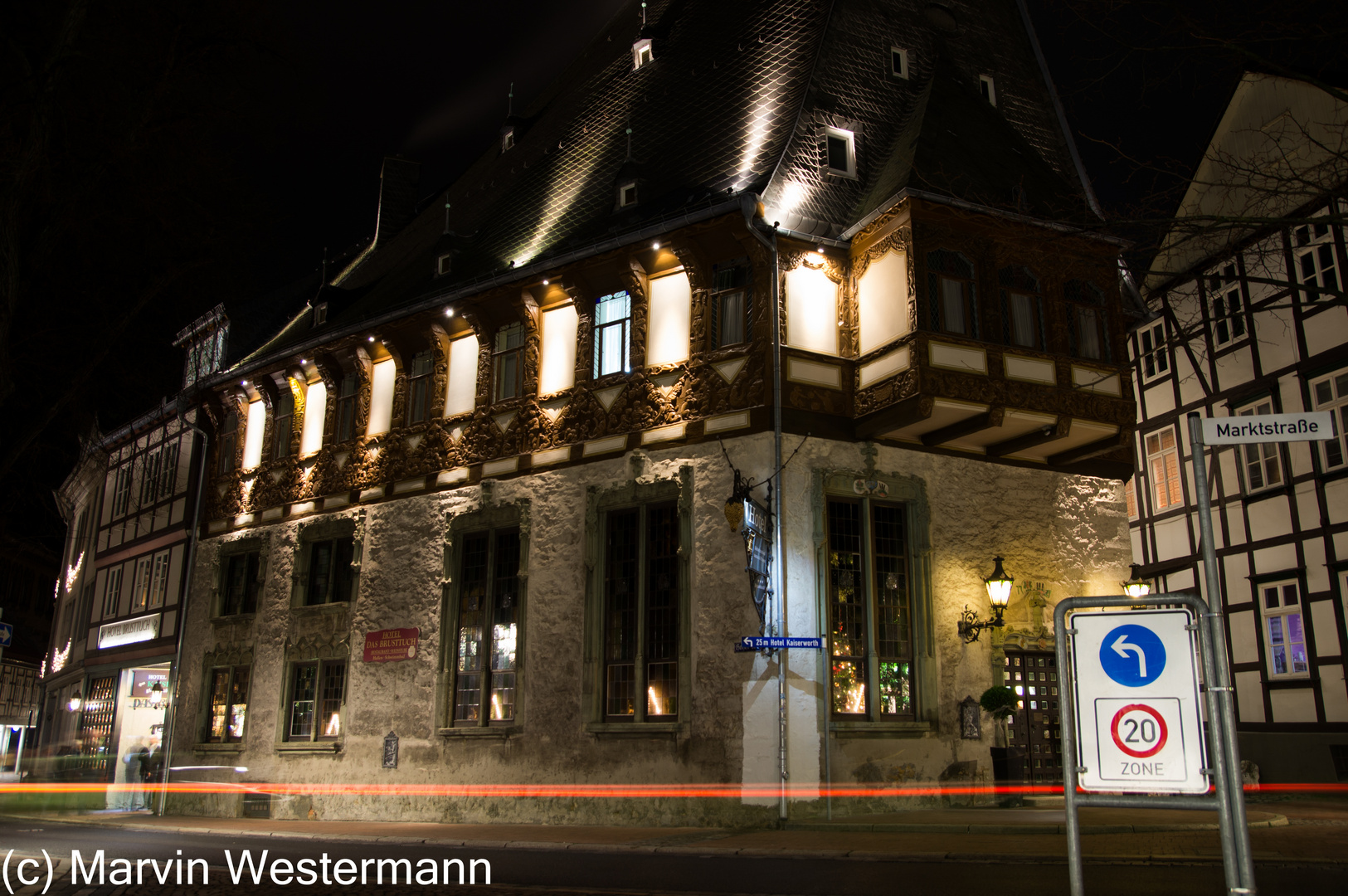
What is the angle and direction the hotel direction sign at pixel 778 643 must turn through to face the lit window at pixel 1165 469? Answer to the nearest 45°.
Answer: approximately 135° to its left

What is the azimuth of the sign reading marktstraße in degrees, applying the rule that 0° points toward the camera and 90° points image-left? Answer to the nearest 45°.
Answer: approximately 0°

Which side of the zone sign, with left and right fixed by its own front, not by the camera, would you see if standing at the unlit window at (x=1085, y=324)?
back

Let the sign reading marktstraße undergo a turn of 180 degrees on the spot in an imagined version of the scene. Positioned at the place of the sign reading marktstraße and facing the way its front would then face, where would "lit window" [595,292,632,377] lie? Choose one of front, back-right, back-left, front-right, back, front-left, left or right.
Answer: front-left

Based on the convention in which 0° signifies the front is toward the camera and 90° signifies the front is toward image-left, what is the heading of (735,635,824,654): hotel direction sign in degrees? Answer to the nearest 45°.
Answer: approximately 0°

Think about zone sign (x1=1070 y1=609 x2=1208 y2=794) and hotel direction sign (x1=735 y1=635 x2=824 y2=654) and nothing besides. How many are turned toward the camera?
2

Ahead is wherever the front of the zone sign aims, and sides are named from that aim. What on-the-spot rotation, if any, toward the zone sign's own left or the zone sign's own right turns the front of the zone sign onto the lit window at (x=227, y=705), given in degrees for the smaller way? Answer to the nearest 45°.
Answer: approximately 135° to the zone sign's own right

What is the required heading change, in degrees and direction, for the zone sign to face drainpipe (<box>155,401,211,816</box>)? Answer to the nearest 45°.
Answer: approximately 135° to its right

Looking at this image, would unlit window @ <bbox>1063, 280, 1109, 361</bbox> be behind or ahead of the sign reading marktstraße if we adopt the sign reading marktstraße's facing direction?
behind
